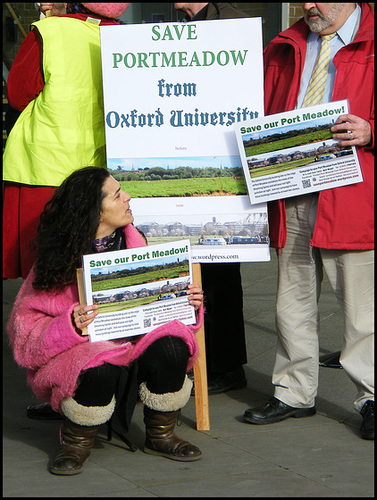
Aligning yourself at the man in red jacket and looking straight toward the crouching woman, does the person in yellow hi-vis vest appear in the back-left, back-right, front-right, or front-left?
front-right

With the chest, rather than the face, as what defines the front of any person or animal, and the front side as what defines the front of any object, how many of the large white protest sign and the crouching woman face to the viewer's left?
0

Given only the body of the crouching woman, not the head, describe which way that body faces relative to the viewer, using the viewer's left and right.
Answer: facing the viewer and to the right of the viewer

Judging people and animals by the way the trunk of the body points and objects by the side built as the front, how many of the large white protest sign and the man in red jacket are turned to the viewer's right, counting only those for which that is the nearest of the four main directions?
0

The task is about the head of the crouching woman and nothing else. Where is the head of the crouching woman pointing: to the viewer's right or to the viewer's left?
to the viewer's right

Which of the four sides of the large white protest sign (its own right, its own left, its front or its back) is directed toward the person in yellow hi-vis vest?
right

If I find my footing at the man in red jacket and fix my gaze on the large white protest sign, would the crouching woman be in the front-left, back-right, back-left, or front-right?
front-left

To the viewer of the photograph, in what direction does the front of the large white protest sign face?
facing the viewer

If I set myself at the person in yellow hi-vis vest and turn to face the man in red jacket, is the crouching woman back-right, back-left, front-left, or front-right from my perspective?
front-right

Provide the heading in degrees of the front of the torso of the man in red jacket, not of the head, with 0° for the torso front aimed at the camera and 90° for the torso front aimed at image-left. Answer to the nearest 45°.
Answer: approximately 45°

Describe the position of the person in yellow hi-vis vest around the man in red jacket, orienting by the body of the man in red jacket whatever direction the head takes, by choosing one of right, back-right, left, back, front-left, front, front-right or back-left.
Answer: front-right
